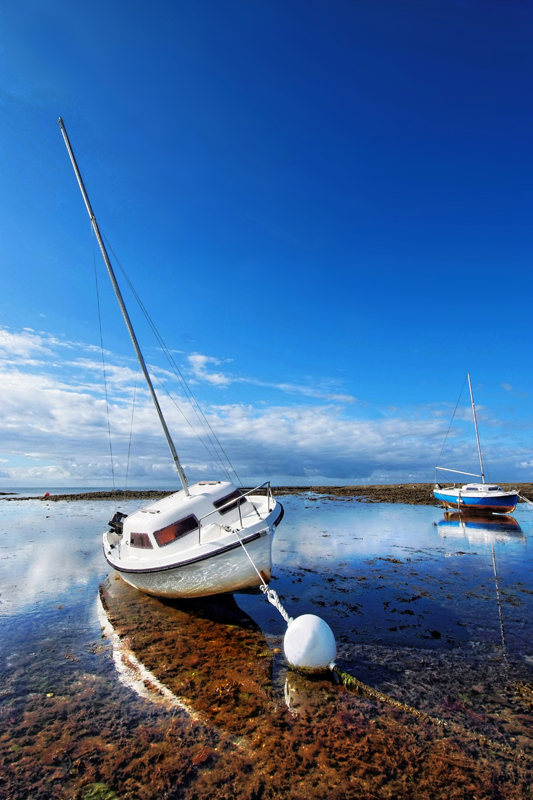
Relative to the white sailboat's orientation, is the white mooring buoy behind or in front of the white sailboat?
in front

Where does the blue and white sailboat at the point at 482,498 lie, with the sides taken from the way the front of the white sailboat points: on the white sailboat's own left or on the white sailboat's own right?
on the white sailboat's own left

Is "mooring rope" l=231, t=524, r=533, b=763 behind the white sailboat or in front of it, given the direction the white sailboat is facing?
in front
